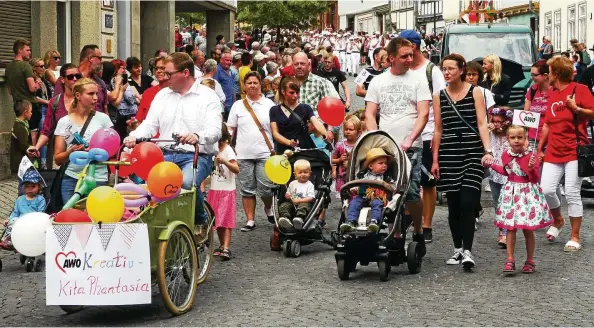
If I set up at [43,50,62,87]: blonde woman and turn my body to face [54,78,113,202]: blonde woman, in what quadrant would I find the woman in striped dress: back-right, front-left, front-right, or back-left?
front-left

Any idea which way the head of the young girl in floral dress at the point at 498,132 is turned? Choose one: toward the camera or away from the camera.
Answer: toward the camera

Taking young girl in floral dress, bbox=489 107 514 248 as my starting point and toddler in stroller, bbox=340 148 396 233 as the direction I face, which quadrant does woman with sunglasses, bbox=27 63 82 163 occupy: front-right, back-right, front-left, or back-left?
front-right

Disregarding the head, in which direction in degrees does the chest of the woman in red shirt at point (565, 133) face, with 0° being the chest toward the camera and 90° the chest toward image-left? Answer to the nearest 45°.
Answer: approximately 45°

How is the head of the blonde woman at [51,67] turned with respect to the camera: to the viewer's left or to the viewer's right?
to the viewer's right

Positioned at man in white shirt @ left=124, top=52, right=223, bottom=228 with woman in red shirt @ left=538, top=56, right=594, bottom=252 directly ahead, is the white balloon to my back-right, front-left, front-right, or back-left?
back-right

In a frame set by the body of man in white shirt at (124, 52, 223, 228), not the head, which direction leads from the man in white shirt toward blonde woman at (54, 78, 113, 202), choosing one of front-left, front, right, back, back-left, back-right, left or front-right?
right

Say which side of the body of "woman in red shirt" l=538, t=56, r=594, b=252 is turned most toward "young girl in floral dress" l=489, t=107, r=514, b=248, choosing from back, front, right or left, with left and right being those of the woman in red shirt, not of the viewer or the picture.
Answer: right

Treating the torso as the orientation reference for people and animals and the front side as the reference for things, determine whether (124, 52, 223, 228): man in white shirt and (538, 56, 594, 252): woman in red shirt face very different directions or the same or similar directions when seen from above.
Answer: same or similar directions

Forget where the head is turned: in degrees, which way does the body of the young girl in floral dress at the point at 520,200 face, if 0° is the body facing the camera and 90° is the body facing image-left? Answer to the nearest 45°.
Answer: approximately 0°

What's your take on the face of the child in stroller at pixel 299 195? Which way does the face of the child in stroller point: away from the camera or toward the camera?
toward the camera

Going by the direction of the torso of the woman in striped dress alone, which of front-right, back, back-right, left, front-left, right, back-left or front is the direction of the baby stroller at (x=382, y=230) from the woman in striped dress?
front-right

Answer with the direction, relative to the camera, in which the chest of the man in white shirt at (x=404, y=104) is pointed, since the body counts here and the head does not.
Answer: toward the camera
